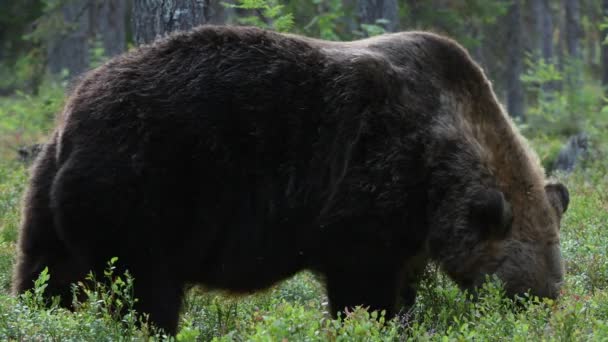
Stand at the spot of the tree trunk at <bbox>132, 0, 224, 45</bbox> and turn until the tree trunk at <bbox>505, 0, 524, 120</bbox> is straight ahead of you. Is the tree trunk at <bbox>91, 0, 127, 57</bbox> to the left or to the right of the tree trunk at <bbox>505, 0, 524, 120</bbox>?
left

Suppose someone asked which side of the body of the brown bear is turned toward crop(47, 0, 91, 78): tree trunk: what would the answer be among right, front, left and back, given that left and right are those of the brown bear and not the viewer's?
left

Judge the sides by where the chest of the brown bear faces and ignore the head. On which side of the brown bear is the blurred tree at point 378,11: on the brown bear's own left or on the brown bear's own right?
on the brown bear's own left

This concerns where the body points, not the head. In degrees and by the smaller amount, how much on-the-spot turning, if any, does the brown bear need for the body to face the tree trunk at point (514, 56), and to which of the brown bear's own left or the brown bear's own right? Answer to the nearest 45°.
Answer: approximately 90° to the brown bear's own left

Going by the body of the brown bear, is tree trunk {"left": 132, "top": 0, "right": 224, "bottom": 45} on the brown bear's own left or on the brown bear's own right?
on the brown bear's own left

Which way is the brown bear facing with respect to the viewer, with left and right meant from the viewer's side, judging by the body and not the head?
facing to the right of the viewer

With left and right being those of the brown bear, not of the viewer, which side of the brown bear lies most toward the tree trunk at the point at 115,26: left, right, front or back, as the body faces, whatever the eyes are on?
left
